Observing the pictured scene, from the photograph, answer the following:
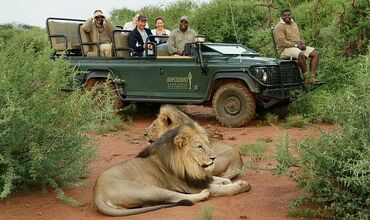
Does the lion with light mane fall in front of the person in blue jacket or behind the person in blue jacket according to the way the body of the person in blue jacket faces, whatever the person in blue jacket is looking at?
in front

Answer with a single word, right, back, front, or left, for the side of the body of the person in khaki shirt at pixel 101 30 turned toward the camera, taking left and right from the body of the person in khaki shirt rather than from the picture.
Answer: front

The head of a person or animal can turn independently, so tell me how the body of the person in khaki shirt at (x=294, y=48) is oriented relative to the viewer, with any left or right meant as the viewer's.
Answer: facing the viewer and to the right of the viewer

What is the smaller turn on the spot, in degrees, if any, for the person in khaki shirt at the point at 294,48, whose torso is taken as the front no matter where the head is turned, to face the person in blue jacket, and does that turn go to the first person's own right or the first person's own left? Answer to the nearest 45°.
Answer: approximately 135° to the first person's own right

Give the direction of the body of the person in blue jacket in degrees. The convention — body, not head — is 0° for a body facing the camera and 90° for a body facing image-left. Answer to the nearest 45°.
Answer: approximately 315°

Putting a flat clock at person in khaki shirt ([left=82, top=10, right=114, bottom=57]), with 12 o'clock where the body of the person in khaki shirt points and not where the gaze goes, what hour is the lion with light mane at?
The lion with light mane is roughly at 12 o'clock from the person in khaki shirt.

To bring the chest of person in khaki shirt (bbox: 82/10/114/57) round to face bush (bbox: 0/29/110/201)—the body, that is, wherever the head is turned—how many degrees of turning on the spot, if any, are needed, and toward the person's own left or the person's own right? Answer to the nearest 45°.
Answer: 0° — they already face it

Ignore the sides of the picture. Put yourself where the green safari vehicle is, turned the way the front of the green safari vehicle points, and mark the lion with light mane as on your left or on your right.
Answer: on your right

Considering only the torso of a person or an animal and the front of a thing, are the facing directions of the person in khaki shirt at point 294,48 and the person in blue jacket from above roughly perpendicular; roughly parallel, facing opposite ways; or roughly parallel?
roughly parallel
